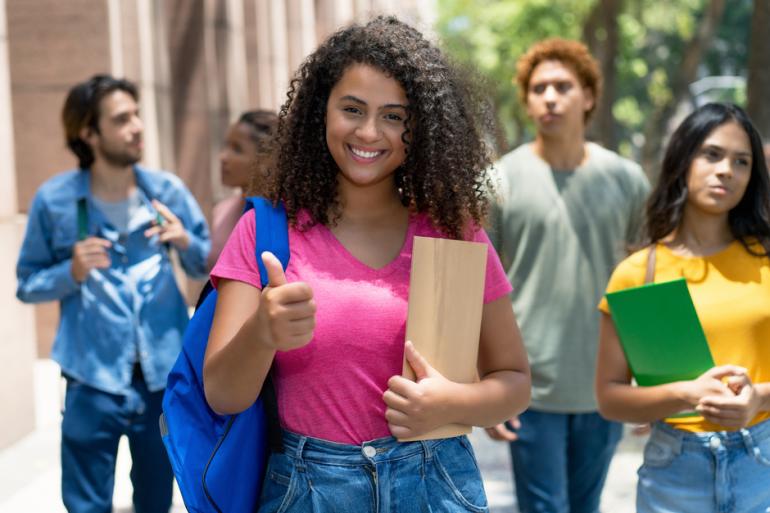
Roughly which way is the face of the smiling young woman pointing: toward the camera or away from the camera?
toward the camera

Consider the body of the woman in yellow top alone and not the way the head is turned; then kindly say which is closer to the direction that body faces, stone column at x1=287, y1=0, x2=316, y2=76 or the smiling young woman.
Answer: the smiling young woman

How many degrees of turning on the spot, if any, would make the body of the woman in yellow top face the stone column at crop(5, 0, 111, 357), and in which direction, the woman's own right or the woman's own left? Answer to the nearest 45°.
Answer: approximately 135° to the woman's own right

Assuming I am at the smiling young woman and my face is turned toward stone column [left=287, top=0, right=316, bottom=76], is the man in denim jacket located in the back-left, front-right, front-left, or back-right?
front-left

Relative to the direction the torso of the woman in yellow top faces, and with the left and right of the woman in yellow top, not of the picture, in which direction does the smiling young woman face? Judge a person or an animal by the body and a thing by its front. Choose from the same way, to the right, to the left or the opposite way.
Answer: the same way

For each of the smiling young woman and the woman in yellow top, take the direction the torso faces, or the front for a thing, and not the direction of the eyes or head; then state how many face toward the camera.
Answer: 2

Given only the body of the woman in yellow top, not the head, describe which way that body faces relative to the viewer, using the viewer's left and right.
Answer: facing the viewer

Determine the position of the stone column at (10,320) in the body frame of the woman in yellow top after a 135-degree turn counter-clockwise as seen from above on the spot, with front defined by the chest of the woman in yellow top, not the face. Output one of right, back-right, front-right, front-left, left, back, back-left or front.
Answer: left

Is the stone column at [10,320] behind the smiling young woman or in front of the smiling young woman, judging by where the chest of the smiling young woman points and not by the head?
behind

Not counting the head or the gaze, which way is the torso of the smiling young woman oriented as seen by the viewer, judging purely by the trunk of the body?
toward the camera
